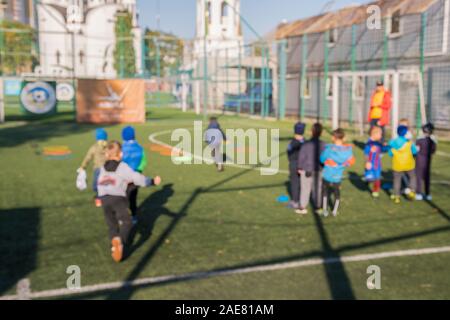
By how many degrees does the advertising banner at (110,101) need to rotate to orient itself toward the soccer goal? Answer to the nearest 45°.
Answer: approximately 45° to its left

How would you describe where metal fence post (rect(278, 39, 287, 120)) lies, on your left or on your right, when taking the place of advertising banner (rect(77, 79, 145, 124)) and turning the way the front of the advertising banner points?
on your left

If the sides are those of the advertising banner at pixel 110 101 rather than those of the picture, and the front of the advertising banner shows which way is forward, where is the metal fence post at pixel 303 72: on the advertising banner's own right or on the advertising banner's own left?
on the advertising banner's own left

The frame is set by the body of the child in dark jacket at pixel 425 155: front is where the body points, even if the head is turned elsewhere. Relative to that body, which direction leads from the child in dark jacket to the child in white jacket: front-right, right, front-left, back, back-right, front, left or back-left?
back-left

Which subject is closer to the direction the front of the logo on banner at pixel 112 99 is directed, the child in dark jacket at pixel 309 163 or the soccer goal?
the child in dark jacket

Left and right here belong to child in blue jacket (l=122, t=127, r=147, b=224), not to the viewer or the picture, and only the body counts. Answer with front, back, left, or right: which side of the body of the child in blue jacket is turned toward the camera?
back

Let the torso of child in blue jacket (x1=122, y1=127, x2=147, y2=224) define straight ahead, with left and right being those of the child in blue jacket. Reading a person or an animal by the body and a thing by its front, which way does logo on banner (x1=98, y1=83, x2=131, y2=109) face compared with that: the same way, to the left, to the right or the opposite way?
the opposite way

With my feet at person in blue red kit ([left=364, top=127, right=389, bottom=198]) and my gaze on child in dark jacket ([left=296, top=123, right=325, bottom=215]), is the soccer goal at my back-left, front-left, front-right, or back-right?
back-right

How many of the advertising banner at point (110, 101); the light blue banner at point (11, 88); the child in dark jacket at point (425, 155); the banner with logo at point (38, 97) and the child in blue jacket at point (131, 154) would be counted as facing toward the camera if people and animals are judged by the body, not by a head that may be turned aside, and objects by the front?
3

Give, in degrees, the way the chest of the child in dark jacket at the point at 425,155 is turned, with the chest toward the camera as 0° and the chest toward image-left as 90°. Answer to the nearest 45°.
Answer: approximately 180°

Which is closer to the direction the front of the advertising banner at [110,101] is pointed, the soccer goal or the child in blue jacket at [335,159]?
the child in blue jacket
